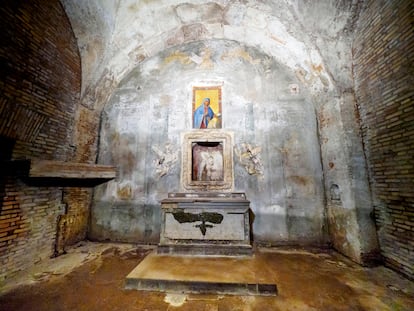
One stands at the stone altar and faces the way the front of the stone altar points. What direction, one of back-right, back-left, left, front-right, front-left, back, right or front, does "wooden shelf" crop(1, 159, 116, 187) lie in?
right

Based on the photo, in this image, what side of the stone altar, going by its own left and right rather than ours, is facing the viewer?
front

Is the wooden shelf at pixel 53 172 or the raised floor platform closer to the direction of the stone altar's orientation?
the raised floor platform

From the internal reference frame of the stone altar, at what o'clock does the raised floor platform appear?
The raised floor platform is roughly at 12 o'clock from the stone altar.
